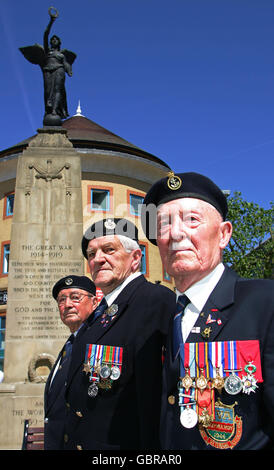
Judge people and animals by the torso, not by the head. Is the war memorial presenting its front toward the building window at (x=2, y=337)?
no

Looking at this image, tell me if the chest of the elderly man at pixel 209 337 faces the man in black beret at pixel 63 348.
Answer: no

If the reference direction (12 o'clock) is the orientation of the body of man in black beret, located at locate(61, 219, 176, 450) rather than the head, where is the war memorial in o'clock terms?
The war memorial is roughly at 4 o'clock from the man in black beret.

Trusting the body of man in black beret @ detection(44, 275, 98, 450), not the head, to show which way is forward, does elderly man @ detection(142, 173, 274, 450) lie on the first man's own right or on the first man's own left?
on the first man's own left

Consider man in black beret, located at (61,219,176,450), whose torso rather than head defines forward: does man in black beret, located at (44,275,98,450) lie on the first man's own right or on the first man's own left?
on the first man's own right

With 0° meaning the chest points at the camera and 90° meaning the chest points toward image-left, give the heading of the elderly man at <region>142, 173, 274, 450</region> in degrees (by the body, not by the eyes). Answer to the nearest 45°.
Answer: approximately 45°

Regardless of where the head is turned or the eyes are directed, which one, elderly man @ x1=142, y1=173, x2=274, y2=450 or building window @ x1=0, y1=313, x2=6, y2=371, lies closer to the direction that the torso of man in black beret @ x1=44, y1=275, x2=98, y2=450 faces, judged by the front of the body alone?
the elderly man

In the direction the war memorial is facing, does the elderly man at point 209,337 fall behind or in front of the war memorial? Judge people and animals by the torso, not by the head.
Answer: in front

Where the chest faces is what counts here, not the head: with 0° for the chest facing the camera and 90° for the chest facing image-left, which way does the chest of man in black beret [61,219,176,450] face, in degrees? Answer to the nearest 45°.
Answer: approximately 45°

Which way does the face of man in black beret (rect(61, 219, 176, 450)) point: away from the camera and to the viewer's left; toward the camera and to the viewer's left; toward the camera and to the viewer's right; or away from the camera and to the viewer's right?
toward the camera and to the viewer's left

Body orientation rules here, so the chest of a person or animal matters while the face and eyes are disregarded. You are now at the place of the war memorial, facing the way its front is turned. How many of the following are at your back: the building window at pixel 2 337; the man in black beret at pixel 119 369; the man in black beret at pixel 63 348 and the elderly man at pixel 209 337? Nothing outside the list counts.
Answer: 1

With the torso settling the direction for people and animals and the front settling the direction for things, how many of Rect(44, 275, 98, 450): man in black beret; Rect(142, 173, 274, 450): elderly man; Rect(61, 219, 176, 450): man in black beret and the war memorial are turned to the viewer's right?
0

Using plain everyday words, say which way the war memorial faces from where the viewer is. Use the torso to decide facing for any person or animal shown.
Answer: facing the viewer

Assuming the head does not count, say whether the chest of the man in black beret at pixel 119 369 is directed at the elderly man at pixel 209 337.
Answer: no
